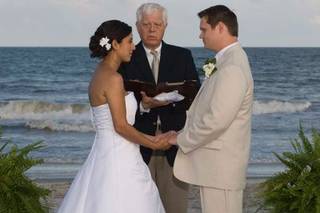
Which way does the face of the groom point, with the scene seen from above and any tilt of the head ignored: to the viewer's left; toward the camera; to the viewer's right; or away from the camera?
to the viewer's left

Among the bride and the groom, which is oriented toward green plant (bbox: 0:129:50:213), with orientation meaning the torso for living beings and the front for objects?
the groom

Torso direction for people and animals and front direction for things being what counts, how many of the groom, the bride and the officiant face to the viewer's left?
1

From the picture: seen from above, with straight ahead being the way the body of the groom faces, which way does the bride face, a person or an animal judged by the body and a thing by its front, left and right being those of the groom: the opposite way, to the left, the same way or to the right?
the opposite way

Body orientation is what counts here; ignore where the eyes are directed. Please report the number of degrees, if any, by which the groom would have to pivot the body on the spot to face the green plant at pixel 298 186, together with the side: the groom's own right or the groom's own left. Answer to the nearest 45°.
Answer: approximately 180°

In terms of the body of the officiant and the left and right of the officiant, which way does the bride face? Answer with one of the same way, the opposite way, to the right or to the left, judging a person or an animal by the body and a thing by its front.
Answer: to the left

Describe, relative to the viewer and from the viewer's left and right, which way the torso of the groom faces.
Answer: facing to the left of the viewer

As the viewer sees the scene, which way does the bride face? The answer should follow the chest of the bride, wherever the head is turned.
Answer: to the viewer's right

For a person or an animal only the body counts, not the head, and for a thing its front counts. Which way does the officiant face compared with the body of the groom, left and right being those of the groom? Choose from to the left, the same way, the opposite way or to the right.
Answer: to the left

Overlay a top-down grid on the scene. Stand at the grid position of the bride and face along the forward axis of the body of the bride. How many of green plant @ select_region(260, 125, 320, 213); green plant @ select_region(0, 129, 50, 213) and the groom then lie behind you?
1

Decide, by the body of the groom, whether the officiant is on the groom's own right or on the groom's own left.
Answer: on the groom's own right

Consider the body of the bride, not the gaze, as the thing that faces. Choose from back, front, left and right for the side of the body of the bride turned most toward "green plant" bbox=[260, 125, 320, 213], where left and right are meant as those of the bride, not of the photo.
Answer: front

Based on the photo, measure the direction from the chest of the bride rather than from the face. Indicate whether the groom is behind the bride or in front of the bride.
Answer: in front

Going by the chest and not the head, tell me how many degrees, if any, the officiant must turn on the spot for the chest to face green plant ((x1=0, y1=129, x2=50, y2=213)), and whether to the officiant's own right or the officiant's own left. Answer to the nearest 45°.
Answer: approximately 45° to the officiant's own right
